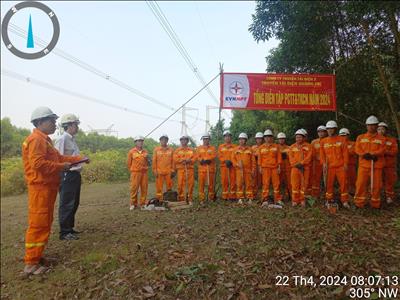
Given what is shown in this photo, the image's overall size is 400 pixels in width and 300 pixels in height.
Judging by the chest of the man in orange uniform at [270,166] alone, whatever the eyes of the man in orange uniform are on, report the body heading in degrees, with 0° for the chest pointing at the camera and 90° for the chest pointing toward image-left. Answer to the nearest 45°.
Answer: approximately 0°

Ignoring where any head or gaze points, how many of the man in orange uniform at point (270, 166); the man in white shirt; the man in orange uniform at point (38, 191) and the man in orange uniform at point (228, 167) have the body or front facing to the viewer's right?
2

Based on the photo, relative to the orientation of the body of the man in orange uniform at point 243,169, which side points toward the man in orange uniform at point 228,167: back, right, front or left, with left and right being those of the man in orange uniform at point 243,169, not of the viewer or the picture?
right

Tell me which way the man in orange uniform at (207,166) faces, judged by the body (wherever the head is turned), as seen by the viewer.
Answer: toward the camera

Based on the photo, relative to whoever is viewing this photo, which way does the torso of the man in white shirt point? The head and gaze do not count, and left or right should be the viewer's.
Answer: facing to the right of the viewer

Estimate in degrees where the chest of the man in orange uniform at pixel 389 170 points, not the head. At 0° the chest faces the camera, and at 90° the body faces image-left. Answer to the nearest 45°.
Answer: approximately 45°

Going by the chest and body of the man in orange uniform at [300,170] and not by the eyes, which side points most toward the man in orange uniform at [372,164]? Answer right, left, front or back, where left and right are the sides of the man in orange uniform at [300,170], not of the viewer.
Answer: left

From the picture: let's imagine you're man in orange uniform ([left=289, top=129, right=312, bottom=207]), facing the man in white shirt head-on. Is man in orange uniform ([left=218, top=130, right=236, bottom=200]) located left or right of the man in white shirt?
right

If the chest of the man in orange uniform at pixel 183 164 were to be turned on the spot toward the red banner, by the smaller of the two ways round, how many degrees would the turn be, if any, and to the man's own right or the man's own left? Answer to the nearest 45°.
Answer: approximately 90° to the man's own left

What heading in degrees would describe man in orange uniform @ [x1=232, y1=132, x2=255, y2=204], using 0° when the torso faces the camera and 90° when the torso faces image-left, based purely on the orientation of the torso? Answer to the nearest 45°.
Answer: approximately 0°
